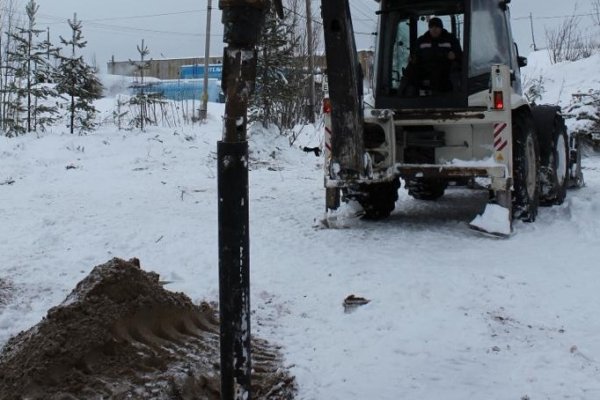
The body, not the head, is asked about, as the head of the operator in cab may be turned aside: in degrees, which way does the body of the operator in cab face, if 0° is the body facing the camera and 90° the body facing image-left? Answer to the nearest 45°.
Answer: approximately 0°

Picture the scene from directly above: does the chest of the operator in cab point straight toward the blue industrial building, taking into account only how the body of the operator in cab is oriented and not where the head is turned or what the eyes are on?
no

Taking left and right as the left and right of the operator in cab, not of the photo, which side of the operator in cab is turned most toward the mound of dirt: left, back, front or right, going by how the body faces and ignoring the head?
front

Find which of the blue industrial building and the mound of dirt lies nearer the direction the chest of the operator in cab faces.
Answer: the mound of dirt

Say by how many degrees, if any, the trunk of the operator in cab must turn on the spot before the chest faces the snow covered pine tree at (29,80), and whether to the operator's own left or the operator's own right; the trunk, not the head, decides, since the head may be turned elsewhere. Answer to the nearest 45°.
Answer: approximately 135° to the operator's own right

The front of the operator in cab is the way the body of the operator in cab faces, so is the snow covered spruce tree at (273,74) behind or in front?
behind

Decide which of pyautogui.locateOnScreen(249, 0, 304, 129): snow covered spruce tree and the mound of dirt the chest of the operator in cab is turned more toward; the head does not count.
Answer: the mound of dirt

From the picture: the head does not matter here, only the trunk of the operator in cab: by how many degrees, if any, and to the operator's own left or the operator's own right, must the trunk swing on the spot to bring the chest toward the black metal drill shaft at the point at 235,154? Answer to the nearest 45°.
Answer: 0° — they already face it

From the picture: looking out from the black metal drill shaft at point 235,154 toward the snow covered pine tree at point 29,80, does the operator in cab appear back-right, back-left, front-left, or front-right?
front-right

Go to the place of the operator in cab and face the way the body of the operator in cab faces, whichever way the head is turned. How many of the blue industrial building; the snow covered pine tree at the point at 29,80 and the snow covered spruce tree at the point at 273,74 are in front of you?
0
